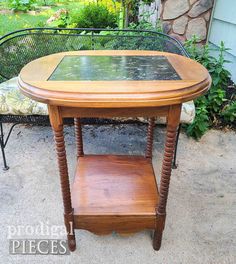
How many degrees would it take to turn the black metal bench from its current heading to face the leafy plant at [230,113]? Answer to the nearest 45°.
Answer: approximately 90° to its left

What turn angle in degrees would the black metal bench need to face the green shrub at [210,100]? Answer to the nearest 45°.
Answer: approximately 90° to its left

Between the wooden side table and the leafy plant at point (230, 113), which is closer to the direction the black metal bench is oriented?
the wooden side table

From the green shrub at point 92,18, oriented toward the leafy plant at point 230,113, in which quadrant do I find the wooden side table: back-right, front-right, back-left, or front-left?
front-right

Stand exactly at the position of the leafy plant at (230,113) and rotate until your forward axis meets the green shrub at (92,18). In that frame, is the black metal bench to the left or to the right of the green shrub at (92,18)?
left

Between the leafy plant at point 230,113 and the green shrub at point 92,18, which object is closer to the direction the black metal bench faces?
the leafy plant

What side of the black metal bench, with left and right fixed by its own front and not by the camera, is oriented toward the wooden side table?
front

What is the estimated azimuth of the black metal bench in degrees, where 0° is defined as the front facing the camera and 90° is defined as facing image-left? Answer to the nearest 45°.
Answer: approximately 0°

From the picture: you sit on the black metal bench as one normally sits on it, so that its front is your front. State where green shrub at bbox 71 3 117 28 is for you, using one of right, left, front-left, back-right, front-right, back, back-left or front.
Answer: back
